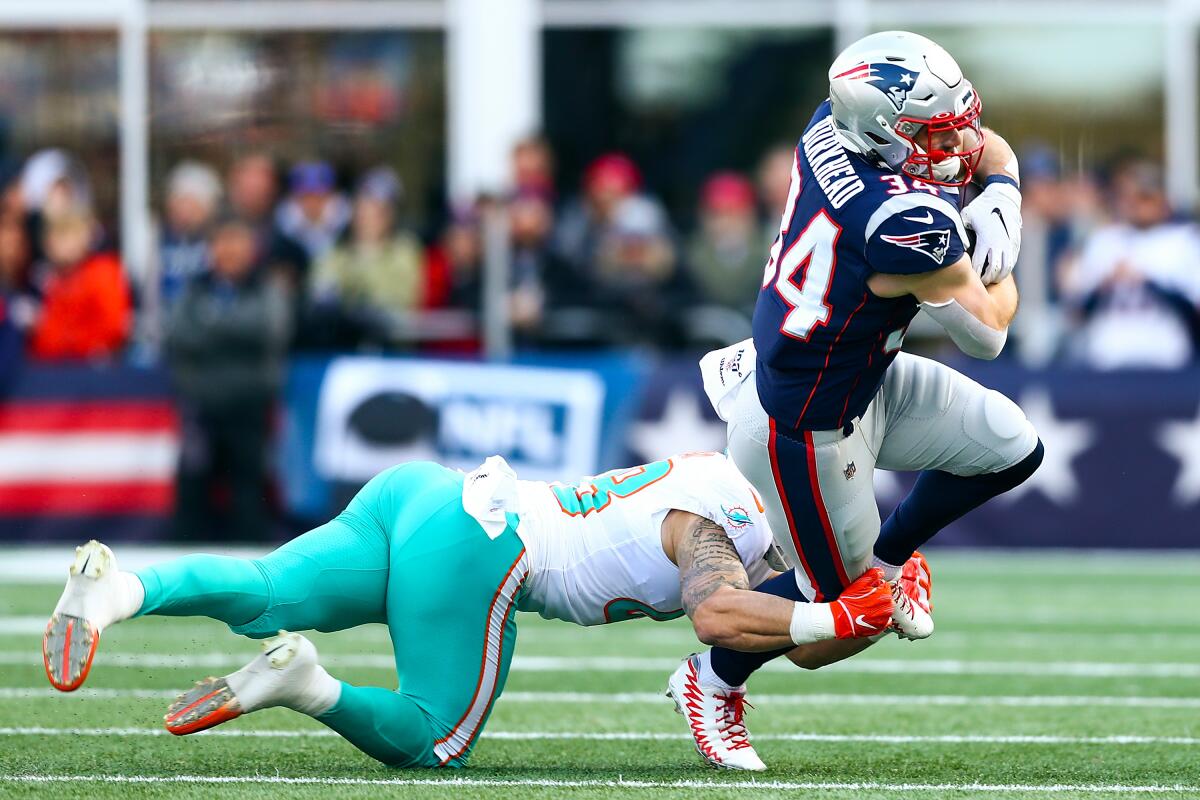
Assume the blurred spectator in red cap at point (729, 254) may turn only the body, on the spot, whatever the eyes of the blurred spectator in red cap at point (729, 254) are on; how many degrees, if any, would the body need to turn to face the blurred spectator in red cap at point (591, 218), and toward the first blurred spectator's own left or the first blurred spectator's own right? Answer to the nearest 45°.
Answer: approximately 90° to the first blurred spectator's own right

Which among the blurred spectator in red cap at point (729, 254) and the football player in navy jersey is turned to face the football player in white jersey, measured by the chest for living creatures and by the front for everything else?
the blurred spectator in red cap

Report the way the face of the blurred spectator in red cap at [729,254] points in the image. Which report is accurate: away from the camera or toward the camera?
toward the camera

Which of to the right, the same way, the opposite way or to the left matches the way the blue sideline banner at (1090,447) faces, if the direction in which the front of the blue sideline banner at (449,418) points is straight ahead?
the same way

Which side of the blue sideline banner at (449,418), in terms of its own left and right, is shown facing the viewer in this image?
front

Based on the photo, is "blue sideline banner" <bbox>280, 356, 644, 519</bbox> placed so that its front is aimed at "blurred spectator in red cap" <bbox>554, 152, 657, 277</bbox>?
no

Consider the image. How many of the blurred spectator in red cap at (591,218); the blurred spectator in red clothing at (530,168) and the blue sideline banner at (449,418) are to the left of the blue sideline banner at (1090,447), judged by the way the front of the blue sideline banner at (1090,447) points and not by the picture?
0

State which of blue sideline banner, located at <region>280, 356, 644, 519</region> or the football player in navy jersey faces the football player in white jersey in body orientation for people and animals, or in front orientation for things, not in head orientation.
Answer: the blue sideline banner

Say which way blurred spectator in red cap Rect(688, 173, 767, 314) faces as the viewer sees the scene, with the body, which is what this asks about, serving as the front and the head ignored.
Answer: toward the camera

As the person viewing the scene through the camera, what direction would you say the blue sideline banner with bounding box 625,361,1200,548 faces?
facing the viewer

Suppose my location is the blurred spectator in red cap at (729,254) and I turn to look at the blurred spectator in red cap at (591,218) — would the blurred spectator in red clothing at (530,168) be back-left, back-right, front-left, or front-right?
front-right

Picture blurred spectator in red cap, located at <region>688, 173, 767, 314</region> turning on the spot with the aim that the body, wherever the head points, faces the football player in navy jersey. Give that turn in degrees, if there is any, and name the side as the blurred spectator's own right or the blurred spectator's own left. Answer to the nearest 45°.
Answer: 0° — they already face them

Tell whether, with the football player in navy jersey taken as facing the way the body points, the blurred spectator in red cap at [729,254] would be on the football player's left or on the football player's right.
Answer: on the football player's left

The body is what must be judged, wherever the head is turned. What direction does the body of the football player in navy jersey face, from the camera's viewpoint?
to the viewer's right

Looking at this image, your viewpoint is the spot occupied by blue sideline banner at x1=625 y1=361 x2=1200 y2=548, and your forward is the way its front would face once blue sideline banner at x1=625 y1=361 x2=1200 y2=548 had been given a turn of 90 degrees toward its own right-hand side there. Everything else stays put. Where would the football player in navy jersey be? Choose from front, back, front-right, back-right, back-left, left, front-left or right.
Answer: left
